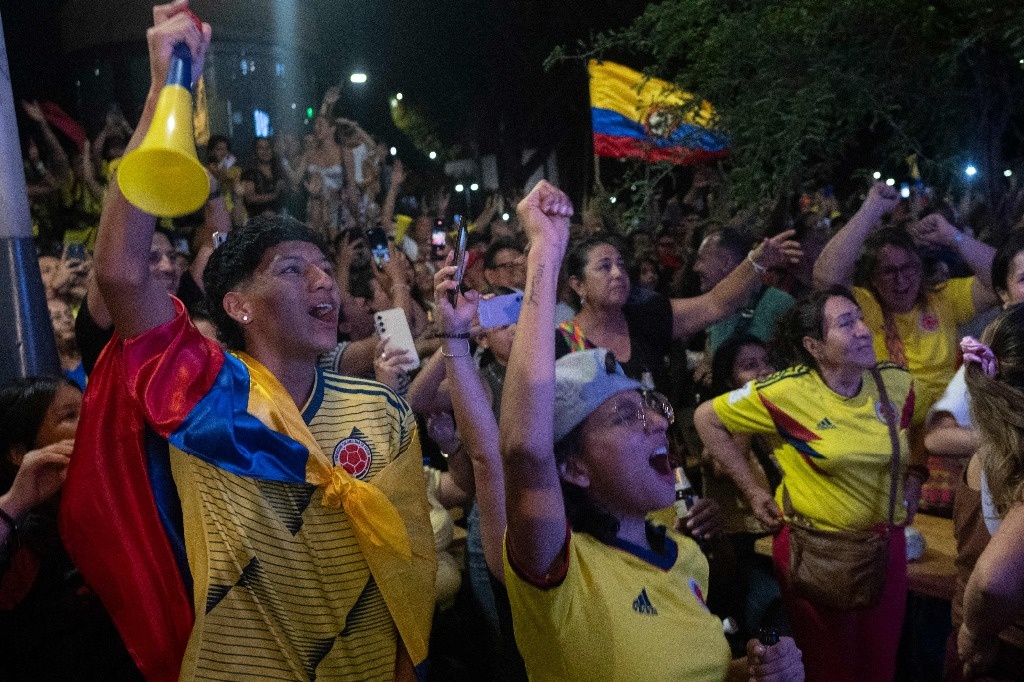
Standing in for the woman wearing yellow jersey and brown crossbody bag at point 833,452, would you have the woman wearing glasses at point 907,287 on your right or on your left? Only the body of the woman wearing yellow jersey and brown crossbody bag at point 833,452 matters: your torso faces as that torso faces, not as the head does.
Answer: on your left

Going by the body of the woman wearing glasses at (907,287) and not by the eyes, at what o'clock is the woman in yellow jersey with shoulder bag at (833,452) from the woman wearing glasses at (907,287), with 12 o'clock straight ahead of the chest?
the woman in yellow jersey with shoulder bag at (833,452) is roughly at 12 o'clock from the woman wearing glasses at (907,287).

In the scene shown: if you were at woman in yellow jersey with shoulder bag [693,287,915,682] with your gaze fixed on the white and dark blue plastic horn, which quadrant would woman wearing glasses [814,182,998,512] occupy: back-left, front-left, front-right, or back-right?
back-right

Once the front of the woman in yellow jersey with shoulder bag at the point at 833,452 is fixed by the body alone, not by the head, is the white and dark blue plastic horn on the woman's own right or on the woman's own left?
on the woman's own right

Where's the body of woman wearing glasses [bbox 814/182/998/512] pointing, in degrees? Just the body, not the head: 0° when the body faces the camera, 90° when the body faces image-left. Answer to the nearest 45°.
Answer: approximately 0°

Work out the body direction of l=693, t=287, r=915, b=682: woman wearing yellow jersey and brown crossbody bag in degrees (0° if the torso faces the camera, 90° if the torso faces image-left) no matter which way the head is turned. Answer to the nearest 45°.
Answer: approximately 315°
